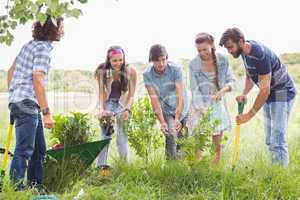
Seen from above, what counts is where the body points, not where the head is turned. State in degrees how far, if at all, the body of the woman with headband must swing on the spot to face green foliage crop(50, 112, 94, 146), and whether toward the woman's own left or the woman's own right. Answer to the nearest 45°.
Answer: approximately 90° to the woman's own right

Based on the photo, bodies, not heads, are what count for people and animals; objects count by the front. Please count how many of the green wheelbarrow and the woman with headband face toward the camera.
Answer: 1

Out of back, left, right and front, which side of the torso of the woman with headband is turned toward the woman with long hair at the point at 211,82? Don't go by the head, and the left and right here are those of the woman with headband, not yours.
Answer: left

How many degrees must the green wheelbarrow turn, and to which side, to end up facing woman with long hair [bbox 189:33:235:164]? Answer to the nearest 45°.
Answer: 0° — it already faces them

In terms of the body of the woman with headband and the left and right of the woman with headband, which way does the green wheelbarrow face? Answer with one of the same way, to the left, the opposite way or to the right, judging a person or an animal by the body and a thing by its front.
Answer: to the left

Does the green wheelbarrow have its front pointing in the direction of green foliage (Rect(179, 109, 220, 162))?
yes

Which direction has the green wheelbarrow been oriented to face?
to the viewer's right

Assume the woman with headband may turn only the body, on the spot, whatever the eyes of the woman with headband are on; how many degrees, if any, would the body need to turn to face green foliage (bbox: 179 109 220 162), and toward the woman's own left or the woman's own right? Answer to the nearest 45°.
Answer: approximately 45° to the woman's own left
